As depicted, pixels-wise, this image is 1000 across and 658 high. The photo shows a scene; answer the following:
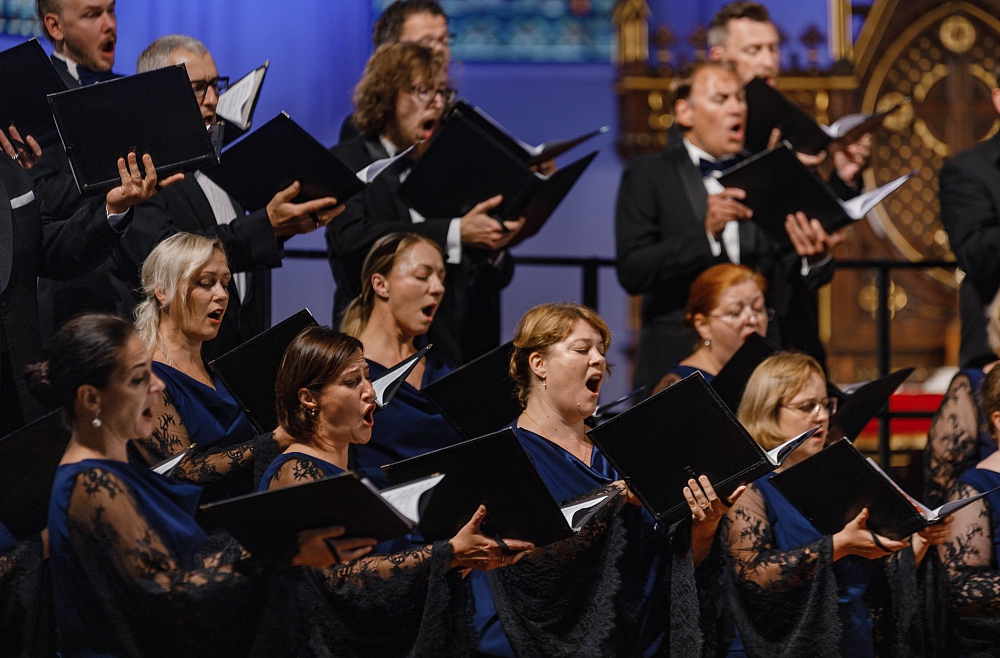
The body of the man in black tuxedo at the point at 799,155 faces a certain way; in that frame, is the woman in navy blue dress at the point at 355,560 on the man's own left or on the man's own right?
on the man's own right

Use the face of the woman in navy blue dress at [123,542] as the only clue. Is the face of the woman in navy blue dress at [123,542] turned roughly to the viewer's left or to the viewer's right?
to the viewer's right

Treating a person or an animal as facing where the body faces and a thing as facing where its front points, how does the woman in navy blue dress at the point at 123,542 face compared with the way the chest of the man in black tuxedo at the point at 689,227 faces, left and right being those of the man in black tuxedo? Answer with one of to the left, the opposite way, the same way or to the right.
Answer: to the left

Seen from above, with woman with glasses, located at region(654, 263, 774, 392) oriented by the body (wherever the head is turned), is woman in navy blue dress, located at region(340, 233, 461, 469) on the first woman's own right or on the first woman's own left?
on the first woman's own right

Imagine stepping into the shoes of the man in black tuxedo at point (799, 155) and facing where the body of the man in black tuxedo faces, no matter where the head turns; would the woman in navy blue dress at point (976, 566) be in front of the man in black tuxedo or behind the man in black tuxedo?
in front

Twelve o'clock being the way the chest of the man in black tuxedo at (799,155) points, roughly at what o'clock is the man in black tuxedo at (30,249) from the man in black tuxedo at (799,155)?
the man in black tuxedo at (30,249) is roughly at 3 o'clock from the man in black tuxedo at (799,155).

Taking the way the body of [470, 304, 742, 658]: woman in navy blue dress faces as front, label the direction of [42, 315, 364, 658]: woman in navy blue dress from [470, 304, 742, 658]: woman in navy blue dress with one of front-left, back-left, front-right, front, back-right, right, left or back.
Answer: right

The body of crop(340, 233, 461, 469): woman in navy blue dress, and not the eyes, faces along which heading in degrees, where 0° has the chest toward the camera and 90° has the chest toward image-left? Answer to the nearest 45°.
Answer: approximately 315°

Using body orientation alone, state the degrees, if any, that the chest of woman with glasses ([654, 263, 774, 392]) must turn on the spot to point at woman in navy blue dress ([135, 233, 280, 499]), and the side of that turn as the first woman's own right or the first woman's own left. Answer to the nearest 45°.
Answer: approximately 90° to the first woman's own right
